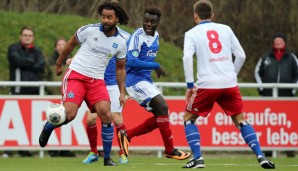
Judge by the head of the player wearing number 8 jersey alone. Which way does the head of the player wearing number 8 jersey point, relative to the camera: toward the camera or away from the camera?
away from the camera

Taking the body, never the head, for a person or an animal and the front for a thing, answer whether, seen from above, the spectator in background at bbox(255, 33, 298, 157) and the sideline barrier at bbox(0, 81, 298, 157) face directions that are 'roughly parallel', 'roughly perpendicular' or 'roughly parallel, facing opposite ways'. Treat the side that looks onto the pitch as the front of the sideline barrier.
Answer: roughly parallel

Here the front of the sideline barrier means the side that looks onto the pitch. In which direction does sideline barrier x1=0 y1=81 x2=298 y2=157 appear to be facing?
toward the camera

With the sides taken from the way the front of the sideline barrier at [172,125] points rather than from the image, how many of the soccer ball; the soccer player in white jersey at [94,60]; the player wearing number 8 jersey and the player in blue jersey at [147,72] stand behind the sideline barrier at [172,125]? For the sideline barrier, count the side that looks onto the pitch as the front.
0

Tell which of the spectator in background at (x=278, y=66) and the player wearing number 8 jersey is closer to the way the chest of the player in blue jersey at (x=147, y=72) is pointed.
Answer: the player wearing number 8 jersey

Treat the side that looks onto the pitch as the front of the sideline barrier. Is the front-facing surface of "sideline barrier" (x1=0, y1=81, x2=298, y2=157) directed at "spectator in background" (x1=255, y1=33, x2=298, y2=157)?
no

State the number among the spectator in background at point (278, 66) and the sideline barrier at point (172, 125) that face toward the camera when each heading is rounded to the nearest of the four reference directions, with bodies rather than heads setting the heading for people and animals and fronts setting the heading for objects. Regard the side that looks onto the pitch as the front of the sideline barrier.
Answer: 2

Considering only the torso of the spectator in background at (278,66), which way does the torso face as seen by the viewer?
toward the camera

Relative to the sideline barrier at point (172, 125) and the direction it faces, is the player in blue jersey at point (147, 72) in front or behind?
in front

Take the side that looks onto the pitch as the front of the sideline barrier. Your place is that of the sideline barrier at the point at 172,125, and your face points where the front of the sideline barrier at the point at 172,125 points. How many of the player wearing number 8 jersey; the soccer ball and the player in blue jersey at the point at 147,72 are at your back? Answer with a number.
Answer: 0
